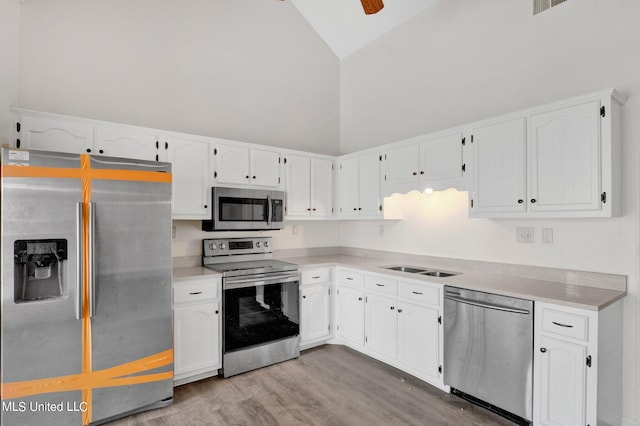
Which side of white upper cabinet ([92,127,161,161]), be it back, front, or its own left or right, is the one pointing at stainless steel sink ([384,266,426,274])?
left

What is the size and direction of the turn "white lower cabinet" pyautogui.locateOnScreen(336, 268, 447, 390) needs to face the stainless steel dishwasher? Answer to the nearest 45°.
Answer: approximately 90° to its left

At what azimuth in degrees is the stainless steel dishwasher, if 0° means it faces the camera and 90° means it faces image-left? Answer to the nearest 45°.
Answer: approximately 45°

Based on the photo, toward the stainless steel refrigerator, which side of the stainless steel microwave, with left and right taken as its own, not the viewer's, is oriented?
right

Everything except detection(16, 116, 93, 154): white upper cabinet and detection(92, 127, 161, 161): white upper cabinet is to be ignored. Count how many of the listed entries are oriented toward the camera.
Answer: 2
